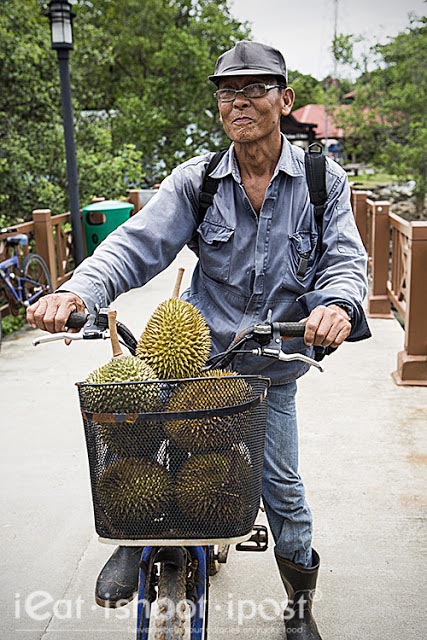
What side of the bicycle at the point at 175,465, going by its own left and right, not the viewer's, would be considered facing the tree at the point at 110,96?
back

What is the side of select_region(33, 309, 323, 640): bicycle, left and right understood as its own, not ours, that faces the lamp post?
back

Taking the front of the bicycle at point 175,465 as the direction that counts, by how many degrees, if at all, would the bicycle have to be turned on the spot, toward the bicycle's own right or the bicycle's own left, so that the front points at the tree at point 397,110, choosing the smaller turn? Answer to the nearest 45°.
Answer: approximately 180°

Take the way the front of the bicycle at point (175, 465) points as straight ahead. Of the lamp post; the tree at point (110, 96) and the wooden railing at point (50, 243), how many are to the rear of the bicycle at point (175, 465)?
3

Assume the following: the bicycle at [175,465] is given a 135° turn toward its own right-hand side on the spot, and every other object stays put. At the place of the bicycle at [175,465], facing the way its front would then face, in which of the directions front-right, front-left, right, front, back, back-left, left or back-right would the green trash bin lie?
front-right

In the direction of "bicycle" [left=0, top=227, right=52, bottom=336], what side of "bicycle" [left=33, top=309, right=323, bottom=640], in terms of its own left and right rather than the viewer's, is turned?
back

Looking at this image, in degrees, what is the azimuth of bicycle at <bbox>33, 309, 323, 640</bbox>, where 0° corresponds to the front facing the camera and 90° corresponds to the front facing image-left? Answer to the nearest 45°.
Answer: approximately 0°

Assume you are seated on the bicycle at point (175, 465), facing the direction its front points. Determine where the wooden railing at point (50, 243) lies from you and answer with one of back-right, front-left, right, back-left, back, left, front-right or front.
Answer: back
